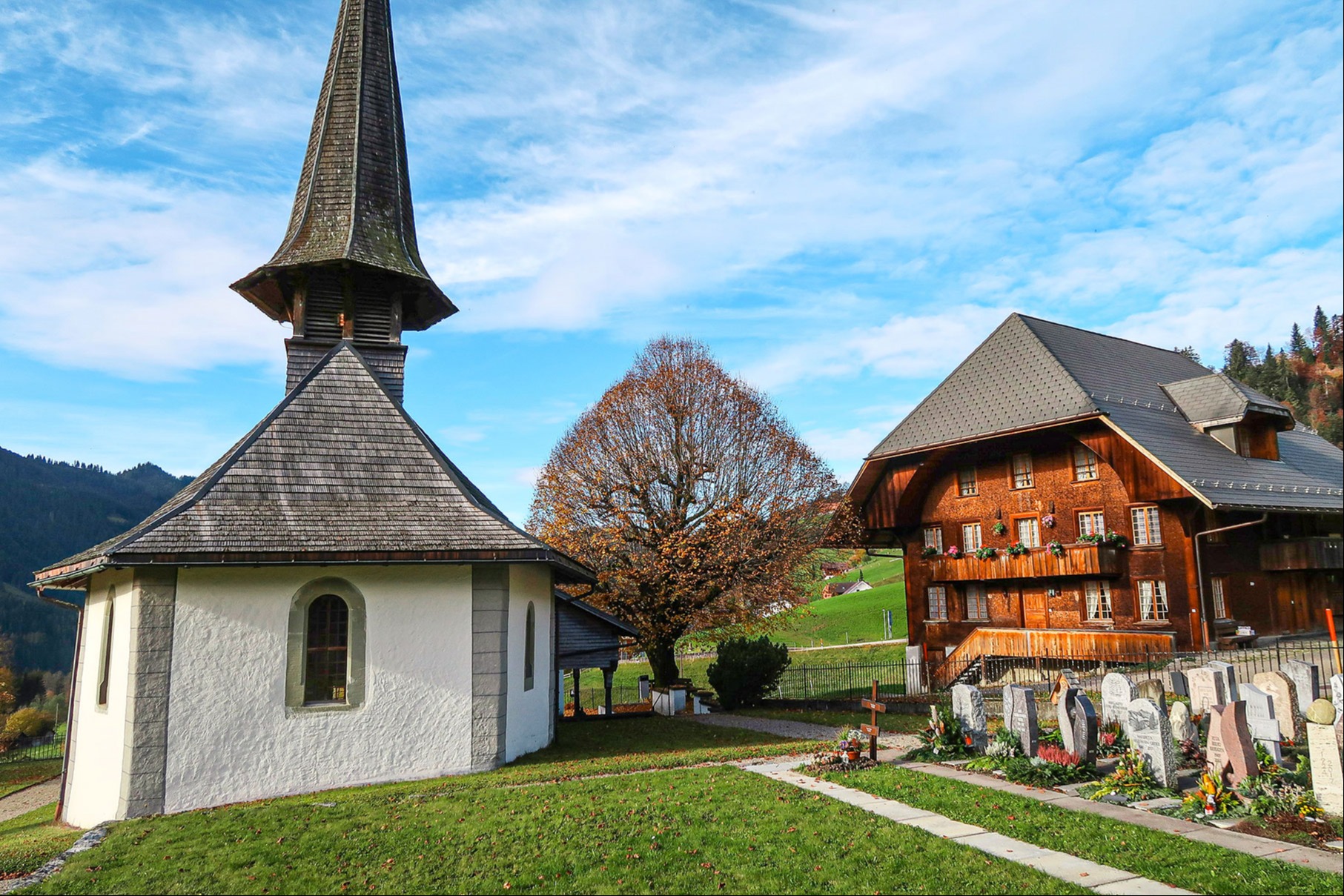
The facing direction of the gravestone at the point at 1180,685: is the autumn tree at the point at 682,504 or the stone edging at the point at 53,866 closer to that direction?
the stone edging

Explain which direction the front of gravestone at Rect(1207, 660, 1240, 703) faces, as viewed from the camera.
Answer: facing the viewer and to the left of the viewer

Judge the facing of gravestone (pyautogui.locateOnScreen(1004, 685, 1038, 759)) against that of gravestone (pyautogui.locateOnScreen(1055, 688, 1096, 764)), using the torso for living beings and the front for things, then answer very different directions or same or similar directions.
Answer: same or similar directions

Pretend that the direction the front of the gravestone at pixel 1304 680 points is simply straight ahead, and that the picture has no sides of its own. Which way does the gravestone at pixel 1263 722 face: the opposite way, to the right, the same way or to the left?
the same way

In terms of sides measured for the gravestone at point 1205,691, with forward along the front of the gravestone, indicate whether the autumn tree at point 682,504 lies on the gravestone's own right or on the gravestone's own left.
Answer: on the gravestone's own right

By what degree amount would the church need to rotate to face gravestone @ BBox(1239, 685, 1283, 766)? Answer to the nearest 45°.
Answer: approximately 135° to its right

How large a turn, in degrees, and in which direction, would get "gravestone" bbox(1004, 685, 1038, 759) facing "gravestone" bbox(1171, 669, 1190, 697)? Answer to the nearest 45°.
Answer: approximately 180°

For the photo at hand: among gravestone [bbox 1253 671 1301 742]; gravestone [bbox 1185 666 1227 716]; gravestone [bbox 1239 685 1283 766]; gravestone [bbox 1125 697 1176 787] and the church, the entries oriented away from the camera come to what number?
1

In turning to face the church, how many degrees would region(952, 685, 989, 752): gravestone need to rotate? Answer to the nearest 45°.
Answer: approximately 45° to its right

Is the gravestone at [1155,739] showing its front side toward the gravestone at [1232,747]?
no

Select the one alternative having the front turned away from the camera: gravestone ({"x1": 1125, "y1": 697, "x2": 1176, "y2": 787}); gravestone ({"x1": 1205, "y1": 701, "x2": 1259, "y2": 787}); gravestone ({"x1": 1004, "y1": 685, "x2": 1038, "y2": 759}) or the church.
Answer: the church

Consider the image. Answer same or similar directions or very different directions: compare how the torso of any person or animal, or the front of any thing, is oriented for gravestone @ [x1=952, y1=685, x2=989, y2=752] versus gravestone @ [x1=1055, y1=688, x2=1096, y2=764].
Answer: same or similar directions

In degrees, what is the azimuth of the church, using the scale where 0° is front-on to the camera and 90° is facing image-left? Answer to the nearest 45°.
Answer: approximately 180°

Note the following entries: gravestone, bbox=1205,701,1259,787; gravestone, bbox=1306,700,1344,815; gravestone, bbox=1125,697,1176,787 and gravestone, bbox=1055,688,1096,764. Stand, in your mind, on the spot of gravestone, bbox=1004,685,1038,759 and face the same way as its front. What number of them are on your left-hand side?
4

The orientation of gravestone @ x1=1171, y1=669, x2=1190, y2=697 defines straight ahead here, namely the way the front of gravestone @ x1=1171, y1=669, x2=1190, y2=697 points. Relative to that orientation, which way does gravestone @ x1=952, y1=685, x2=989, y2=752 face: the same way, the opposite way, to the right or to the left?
the same way

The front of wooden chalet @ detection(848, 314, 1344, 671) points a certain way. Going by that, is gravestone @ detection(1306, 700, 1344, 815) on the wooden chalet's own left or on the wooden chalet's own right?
on the wooden chalet's own left

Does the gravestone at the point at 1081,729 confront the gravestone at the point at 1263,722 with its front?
no

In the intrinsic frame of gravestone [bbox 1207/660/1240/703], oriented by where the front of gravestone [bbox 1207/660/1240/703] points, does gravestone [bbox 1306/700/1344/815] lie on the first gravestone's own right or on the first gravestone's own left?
on the first gravestone's own left

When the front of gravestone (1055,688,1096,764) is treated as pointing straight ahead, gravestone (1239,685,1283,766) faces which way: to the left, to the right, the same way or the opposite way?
the same way

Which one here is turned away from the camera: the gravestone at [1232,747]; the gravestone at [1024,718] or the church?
the church
